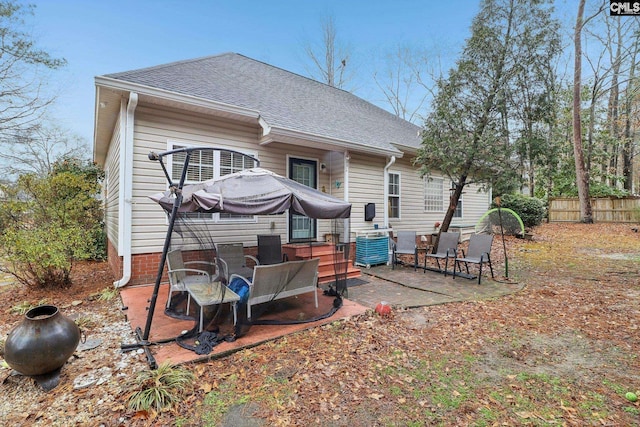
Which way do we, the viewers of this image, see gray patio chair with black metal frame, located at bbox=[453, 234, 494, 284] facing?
facing the viewer and to the left of the viewer

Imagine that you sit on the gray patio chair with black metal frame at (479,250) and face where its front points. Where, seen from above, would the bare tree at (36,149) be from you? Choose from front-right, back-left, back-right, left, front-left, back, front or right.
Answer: front-right

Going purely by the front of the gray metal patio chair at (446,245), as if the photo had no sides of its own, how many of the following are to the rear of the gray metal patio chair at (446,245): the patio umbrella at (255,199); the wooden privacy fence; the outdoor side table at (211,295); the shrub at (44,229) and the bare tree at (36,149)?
1

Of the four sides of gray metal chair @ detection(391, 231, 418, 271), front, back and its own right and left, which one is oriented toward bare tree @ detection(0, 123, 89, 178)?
right

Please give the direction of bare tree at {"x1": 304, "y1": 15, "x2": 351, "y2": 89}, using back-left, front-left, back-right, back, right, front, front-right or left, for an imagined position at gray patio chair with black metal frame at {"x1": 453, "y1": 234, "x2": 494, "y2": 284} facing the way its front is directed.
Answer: right

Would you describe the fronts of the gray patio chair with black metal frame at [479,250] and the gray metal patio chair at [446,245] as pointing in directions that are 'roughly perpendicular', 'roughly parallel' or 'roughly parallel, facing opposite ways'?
roughly parallel

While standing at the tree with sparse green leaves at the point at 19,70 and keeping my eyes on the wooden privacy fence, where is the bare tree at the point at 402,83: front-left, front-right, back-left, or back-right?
front-left

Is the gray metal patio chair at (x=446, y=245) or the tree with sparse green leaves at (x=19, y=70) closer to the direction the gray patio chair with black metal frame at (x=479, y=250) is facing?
the tree with sparse green leaves

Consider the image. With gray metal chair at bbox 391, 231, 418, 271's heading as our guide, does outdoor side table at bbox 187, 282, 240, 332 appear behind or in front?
in front

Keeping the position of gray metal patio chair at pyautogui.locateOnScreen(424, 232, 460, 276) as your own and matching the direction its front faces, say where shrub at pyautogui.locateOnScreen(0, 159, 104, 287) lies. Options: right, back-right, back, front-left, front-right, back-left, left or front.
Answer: front

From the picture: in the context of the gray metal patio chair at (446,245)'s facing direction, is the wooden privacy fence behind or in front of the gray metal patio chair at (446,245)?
behind

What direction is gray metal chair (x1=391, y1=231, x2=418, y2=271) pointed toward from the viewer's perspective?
toward the camera

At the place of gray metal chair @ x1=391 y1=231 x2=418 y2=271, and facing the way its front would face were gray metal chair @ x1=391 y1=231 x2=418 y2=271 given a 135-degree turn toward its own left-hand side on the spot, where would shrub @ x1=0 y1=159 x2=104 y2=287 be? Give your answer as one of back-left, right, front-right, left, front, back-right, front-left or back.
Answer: back
